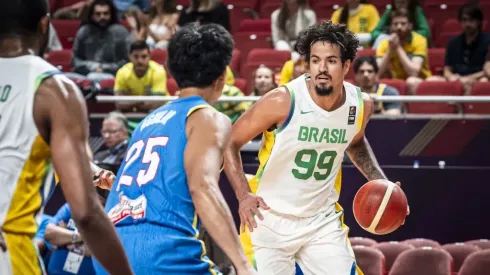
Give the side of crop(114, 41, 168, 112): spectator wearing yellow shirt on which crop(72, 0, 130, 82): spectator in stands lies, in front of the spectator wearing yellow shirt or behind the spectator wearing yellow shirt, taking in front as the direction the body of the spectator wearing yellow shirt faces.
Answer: behind

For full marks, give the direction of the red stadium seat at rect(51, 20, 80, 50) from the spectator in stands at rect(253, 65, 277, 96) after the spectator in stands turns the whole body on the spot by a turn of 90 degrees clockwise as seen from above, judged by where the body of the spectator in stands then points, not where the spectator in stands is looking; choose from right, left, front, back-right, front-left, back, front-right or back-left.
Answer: front-right

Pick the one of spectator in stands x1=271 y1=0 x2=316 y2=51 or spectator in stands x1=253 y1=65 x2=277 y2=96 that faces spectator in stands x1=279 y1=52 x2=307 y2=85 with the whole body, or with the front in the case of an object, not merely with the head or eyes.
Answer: spectator in stands x1=271 y1=0 x2=316 y2=51

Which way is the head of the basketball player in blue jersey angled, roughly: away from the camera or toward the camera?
away from the camera

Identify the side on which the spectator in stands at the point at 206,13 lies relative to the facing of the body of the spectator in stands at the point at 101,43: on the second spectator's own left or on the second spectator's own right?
on the second spectator's own left

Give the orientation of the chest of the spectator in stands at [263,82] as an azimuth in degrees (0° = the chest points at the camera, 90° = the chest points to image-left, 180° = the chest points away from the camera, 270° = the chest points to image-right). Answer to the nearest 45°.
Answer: approximately 0°

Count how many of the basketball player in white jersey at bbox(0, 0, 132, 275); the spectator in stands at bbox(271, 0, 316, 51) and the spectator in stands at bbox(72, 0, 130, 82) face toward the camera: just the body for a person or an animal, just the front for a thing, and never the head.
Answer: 2

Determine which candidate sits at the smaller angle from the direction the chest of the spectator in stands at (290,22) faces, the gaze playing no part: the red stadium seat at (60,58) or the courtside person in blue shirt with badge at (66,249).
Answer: the courtside person in blue shirt with badge
